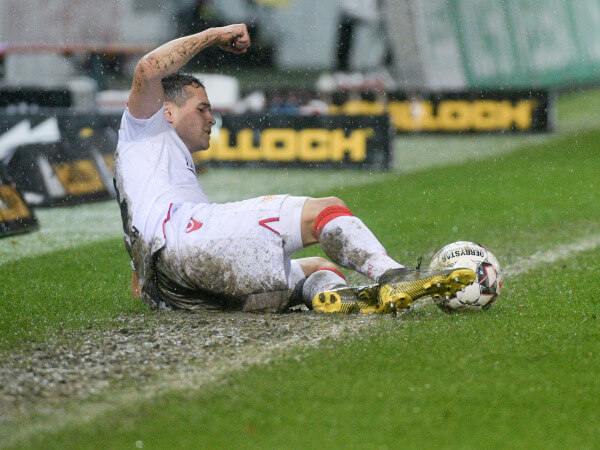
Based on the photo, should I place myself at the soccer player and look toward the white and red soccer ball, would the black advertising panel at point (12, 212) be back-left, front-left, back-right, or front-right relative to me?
back-left

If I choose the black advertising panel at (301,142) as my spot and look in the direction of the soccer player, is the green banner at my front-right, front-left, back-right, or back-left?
back-left

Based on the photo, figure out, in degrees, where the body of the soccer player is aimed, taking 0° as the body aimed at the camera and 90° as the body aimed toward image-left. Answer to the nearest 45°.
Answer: approximately 270°

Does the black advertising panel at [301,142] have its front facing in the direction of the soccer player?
yes

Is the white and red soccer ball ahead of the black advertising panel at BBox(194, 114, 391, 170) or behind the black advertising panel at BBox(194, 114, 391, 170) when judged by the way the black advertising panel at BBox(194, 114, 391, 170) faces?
ahead

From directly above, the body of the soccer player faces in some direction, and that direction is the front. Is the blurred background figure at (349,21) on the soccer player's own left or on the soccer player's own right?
on the soccer player's own left

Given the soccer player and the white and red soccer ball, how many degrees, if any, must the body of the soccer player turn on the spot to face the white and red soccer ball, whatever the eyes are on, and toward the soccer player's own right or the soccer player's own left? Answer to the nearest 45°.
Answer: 0° — they already face it

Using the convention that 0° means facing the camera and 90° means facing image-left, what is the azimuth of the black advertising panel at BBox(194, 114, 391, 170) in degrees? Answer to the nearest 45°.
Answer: approximately 0°

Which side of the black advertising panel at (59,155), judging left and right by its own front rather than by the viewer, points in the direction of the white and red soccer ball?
front
